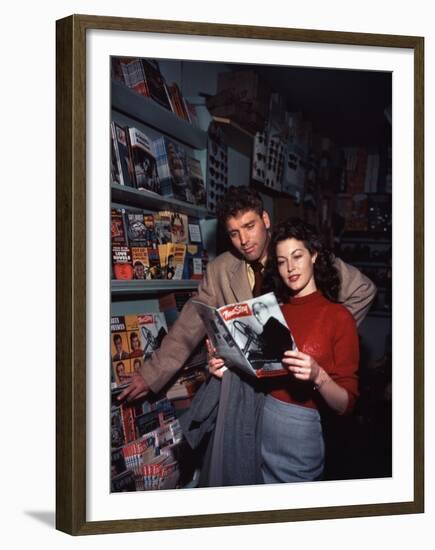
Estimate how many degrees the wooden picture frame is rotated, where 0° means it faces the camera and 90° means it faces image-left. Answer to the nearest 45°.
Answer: approximately 315°
